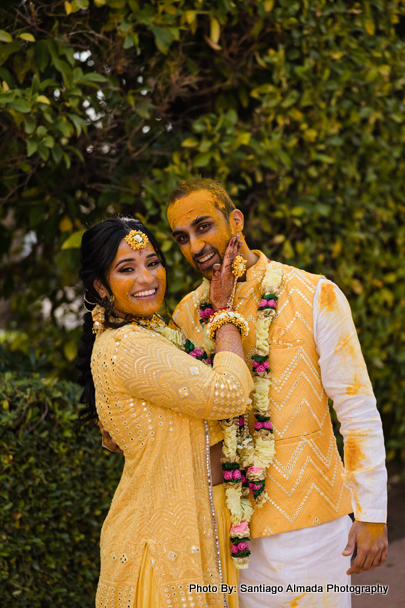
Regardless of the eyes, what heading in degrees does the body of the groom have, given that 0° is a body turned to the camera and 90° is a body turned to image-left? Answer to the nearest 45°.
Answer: approximately 45°

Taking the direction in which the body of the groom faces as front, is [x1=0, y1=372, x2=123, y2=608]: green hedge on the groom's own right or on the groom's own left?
on the groom's own right
